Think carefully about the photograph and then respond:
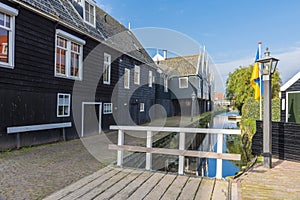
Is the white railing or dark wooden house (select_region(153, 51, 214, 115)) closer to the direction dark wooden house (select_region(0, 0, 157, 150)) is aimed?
the white railing

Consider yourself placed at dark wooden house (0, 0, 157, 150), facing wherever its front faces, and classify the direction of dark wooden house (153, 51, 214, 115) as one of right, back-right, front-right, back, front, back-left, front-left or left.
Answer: left

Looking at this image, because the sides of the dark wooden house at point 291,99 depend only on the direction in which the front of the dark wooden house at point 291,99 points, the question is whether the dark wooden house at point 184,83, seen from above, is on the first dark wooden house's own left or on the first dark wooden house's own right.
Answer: on the first dark wooden house's own right

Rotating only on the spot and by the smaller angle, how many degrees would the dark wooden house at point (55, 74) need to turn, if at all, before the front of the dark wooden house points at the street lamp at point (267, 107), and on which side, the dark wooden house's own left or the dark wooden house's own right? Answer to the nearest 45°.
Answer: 0° — it already faces it

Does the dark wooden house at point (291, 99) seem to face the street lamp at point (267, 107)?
yes

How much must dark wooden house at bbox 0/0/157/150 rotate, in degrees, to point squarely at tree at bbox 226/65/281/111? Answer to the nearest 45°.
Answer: approximately 90° to its left

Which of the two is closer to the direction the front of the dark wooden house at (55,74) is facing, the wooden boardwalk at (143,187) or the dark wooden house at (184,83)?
the wooden boardwalk

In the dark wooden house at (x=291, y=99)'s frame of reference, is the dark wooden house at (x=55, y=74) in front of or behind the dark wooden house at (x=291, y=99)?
in front

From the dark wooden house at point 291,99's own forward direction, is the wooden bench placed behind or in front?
in front

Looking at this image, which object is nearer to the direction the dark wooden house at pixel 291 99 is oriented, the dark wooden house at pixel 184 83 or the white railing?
the white railing

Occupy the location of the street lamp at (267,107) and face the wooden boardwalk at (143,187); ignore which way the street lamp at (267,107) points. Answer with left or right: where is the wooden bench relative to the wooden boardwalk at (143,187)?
right

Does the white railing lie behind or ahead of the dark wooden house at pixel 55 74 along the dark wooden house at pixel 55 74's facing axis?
ahead
